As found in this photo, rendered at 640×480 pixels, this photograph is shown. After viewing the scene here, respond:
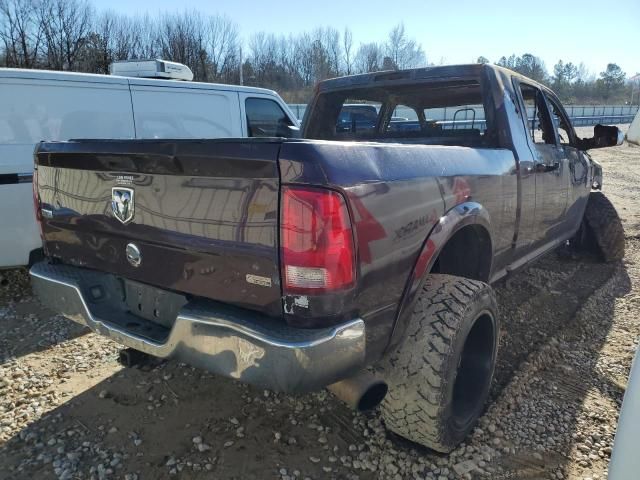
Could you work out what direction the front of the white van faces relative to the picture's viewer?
facing away from the viewer and to the right of the viewer

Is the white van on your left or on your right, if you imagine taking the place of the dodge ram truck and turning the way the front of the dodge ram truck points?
on your left

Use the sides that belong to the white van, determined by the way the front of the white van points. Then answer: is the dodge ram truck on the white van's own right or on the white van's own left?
on the white van's own right

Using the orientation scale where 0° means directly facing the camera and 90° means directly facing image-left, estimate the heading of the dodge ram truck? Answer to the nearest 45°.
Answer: approximately 225°
